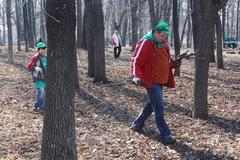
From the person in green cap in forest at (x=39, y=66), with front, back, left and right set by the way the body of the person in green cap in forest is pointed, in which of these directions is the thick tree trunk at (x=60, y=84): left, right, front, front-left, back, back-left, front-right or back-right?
front-right

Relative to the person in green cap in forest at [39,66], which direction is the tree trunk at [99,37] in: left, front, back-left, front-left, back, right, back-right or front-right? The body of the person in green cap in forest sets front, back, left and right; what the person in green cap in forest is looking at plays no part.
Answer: left

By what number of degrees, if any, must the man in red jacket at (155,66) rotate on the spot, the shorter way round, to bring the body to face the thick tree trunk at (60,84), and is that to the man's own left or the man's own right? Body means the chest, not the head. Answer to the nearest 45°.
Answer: approximately 90° to the man's own right

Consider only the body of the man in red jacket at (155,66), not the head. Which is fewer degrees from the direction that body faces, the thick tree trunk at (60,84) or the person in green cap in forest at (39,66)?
the thick tree trunk

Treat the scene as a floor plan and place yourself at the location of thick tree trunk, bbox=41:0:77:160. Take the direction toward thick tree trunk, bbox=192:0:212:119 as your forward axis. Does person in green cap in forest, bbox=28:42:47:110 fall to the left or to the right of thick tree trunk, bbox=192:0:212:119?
left

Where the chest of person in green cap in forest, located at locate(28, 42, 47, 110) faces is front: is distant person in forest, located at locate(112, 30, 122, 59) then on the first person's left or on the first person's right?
on the first person's left

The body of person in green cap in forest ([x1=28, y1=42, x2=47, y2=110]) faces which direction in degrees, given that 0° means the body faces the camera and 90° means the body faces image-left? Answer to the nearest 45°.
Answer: approximately 315°

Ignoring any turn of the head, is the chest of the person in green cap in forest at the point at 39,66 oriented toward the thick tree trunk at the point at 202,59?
yes

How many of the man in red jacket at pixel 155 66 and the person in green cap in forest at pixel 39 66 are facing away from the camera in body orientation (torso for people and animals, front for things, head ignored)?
0

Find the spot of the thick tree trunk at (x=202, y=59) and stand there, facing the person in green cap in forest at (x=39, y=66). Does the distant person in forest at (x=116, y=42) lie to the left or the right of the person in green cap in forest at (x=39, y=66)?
right

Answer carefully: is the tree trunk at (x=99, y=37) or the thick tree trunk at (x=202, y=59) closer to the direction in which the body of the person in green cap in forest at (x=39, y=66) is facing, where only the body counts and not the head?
the thick tree trunk
